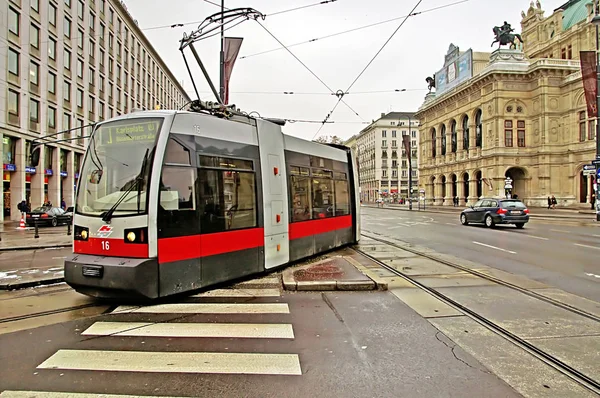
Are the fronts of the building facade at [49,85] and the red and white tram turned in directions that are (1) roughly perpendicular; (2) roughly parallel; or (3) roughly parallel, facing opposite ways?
roughly perpendicular

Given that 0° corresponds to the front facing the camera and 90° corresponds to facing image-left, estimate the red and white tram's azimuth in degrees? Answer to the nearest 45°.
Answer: approximately 45°

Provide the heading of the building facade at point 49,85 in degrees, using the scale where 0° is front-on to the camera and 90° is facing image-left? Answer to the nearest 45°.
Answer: approximately 315°

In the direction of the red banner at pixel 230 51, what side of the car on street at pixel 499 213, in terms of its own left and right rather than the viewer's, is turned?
left

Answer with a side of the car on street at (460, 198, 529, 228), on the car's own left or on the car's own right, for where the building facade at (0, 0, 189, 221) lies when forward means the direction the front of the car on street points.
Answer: on the car's own left

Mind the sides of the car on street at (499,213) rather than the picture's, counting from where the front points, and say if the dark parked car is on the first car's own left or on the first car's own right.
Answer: on the first car's own left

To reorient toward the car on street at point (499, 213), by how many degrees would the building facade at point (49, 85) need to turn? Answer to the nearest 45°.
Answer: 0° — it already faces it

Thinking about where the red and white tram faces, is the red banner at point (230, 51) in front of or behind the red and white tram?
behind

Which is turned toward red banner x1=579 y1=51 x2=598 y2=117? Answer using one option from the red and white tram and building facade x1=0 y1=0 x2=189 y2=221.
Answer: the building facade

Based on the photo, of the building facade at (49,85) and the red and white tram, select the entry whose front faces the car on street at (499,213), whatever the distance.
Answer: the building facade

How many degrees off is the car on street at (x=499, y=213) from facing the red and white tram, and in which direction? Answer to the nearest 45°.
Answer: approximately 135° to its left

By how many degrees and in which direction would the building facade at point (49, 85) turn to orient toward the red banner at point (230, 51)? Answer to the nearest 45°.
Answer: approximately 45° to its right

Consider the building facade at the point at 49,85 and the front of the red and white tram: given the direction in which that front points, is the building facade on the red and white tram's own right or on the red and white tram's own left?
on the red and white tram's own right
